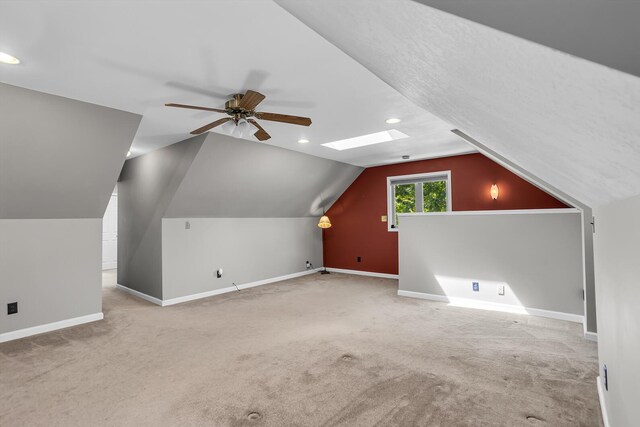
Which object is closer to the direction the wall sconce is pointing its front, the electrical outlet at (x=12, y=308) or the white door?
the electrical outlet

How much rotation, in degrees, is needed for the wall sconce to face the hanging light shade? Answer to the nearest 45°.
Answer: approximately 90° to its right

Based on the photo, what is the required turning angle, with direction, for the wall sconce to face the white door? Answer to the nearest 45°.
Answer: approximately 90° to its right

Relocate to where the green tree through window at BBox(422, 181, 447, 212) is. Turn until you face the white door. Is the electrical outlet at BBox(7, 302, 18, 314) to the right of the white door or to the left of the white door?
left

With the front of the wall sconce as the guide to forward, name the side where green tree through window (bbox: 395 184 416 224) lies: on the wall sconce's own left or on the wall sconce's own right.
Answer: on the wall sconce's own right

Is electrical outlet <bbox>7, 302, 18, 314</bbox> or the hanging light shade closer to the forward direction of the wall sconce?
the electrical outlet

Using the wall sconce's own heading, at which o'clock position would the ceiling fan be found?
The ceiling fan is roughly at 1 o'clock from the wall sconce.

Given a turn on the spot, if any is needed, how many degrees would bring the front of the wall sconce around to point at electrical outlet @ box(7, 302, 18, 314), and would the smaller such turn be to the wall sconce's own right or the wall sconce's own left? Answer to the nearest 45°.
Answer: approximately 45° to the wall sconce's own right

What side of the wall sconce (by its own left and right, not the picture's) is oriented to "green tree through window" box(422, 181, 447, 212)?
right

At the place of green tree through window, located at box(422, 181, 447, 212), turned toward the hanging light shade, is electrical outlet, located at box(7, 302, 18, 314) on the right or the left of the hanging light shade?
left

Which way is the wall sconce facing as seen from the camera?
toward the camera
